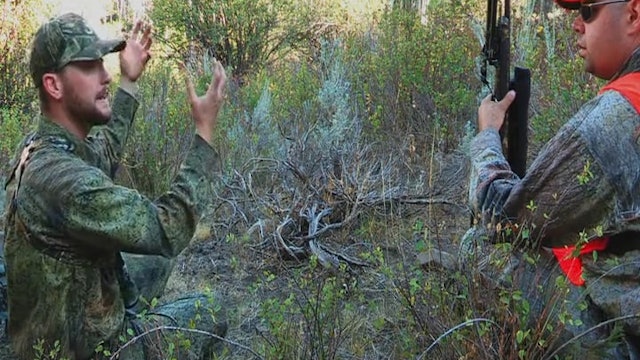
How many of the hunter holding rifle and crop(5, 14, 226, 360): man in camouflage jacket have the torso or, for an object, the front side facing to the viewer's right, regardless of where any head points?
1

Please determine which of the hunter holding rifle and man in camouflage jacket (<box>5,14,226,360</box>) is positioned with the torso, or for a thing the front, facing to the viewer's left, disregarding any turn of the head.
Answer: the hunter holding rifle

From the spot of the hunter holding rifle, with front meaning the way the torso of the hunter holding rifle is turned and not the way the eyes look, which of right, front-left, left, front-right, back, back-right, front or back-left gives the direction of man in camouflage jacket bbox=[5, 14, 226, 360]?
front

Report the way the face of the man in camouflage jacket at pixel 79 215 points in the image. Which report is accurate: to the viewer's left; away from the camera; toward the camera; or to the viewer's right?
to the viewer's right

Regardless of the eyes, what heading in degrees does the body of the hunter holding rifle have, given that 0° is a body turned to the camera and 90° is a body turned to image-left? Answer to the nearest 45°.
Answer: approximately 90°

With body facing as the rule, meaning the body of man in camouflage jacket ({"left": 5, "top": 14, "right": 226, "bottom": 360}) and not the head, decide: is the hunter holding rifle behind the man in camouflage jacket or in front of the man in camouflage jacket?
in front

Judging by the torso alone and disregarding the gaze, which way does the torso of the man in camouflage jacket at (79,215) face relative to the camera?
to the viewer's right
